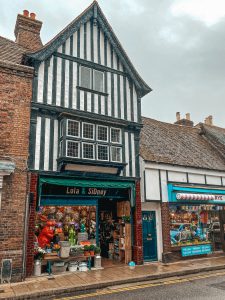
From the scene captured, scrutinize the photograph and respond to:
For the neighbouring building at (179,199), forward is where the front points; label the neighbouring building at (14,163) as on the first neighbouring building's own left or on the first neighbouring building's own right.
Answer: on the first neighbouring building's own right

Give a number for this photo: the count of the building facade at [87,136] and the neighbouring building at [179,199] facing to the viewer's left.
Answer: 0

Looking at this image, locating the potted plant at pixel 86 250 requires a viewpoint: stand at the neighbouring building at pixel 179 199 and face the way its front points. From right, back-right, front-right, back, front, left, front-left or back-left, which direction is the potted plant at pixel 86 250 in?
right

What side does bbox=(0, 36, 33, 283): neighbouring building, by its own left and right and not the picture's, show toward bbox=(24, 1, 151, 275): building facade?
left

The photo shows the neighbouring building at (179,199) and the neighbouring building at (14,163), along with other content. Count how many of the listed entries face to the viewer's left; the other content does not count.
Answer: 0

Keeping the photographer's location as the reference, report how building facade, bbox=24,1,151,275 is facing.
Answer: facing the viewer and to the right of the viewer

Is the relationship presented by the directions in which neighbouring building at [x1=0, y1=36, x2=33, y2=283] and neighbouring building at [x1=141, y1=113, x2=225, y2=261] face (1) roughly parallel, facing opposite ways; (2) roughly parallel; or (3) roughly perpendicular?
roughly parallel

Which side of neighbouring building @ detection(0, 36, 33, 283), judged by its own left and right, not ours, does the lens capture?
front

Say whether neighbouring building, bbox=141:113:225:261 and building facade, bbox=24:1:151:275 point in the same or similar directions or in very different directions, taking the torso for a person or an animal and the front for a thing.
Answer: same or similar directions

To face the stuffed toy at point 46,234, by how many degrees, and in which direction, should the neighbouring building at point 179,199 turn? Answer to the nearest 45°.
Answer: approximately 90° to its right
